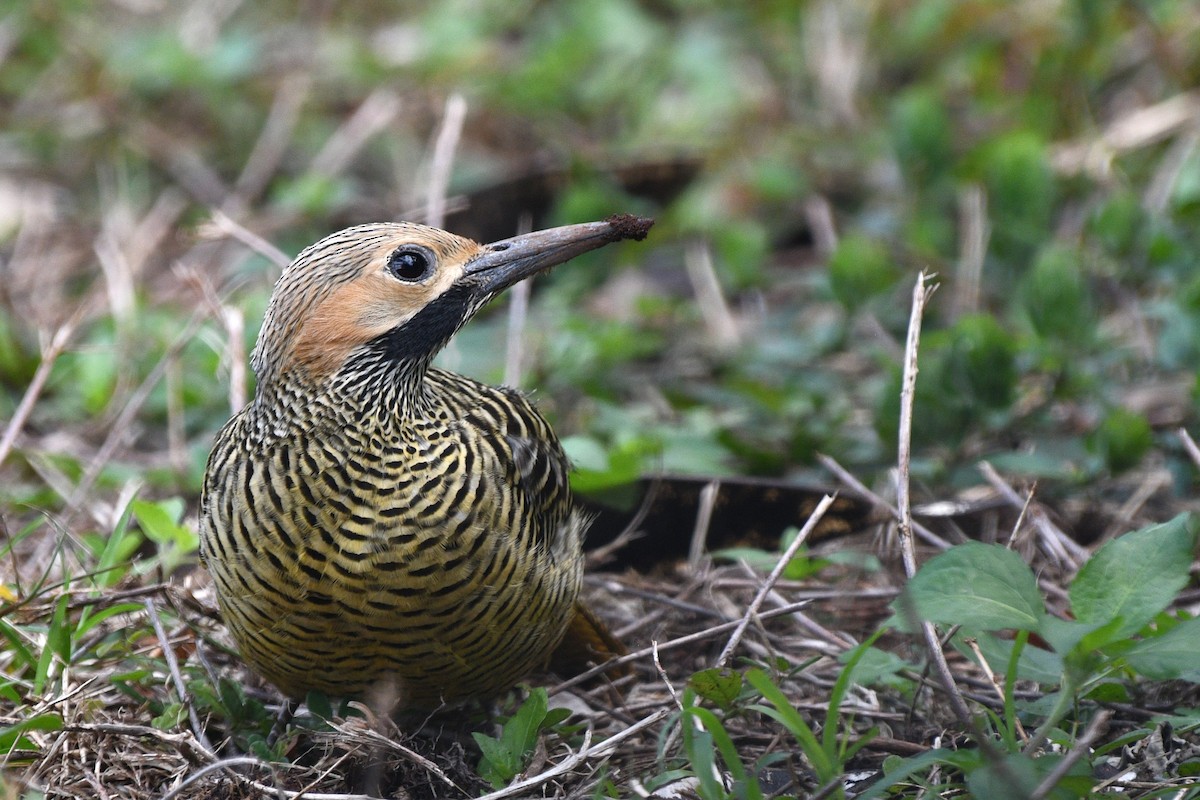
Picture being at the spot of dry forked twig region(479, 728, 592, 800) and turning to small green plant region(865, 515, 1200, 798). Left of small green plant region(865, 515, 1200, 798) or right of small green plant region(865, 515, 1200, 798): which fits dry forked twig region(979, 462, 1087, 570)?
left

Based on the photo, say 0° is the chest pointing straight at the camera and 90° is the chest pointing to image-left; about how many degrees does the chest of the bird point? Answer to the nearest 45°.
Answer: approximately 0°

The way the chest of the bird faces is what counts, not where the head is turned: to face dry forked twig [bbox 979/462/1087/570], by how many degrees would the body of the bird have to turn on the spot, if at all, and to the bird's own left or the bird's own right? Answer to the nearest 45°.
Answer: approximately 90° to the bird's own left

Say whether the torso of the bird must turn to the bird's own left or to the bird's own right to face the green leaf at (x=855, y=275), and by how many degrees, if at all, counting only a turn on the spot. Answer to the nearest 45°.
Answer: approximately 135° to the bird's own left

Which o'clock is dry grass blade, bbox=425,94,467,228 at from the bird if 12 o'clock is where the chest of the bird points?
The dry grass blade is roughly at 6 o'clock from the bird.
